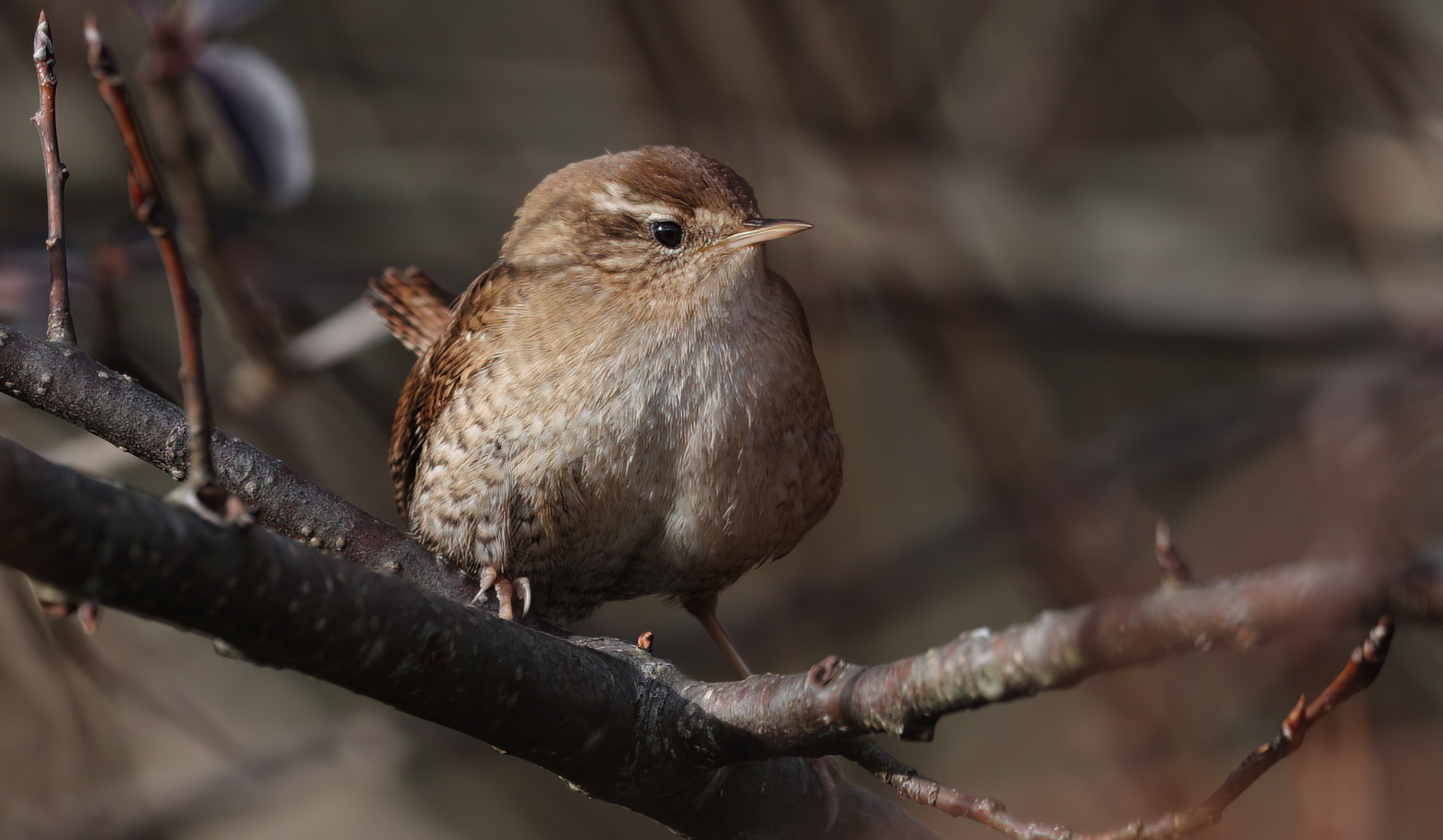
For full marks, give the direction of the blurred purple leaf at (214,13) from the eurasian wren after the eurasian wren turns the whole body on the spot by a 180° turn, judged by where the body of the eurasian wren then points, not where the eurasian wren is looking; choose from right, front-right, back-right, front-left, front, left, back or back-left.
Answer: front-left

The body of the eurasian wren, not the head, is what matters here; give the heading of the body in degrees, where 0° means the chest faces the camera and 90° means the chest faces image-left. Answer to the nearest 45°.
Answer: approximately 315°

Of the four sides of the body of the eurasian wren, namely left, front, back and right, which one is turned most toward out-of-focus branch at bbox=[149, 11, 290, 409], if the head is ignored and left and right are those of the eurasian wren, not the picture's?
back

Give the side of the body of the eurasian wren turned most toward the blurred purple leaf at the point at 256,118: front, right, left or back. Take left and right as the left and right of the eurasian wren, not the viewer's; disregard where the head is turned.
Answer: back

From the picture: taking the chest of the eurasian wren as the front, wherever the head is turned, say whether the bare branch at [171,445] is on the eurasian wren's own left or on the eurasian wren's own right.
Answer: on the eurasian wren's own right
